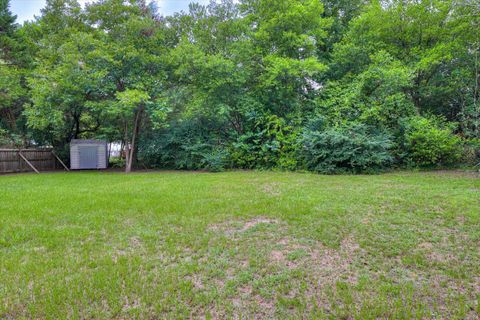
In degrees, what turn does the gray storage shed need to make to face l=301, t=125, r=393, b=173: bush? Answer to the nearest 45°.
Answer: approximately 45° to its left

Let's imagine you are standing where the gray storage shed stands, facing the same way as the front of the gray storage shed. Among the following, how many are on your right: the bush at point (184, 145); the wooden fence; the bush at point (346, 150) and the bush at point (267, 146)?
1

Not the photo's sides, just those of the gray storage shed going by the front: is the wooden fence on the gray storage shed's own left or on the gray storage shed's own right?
on the gray storage shed's own right

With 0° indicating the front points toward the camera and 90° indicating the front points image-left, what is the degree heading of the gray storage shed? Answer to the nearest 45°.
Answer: approximately 0°

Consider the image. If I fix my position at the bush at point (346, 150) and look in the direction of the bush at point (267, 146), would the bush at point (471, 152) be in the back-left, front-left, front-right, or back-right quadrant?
back-right

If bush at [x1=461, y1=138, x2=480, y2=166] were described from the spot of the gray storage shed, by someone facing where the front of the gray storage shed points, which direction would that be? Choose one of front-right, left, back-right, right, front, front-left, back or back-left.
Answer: front-left

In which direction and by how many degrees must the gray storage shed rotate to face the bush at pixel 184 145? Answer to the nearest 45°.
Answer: approximately 45° to its left

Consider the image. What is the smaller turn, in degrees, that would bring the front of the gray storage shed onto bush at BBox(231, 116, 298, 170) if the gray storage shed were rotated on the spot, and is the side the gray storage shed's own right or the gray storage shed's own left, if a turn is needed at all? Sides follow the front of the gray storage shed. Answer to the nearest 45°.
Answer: approximately 45° to the gray storage shed's own left

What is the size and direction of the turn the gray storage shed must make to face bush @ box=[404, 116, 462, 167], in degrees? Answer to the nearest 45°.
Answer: approximately 45° to its left

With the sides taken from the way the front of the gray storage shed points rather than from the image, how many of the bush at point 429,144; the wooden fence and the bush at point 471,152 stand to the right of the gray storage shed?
1
